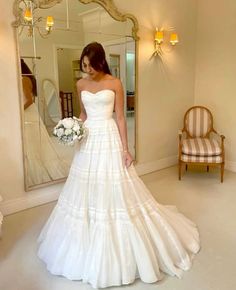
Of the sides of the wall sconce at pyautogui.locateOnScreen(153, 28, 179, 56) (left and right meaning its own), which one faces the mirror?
right

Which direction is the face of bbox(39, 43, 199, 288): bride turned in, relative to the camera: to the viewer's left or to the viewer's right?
to the viewer's left

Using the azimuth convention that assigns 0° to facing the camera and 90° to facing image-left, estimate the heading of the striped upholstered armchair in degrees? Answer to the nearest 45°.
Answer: approximately 0°

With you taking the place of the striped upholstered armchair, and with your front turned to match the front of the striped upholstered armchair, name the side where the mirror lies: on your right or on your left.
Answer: on your right

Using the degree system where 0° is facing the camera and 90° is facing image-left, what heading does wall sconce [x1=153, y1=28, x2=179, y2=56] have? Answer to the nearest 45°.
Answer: approximately 315°

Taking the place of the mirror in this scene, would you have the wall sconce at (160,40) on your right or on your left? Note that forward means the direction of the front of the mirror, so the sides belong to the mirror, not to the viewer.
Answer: on your left

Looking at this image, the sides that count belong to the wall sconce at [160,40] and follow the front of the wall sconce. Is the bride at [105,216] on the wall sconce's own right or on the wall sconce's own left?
on the wall sconce's own right

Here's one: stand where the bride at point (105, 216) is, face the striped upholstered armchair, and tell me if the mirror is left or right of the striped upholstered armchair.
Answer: left

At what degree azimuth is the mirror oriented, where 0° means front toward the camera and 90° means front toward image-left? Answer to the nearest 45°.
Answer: approximately 315°
